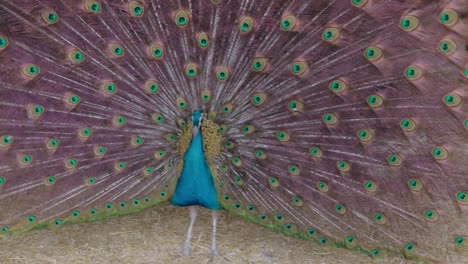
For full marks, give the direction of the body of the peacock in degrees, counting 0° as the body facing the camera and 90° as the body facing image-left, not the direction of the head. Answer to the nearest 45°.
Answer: approximately 0°
